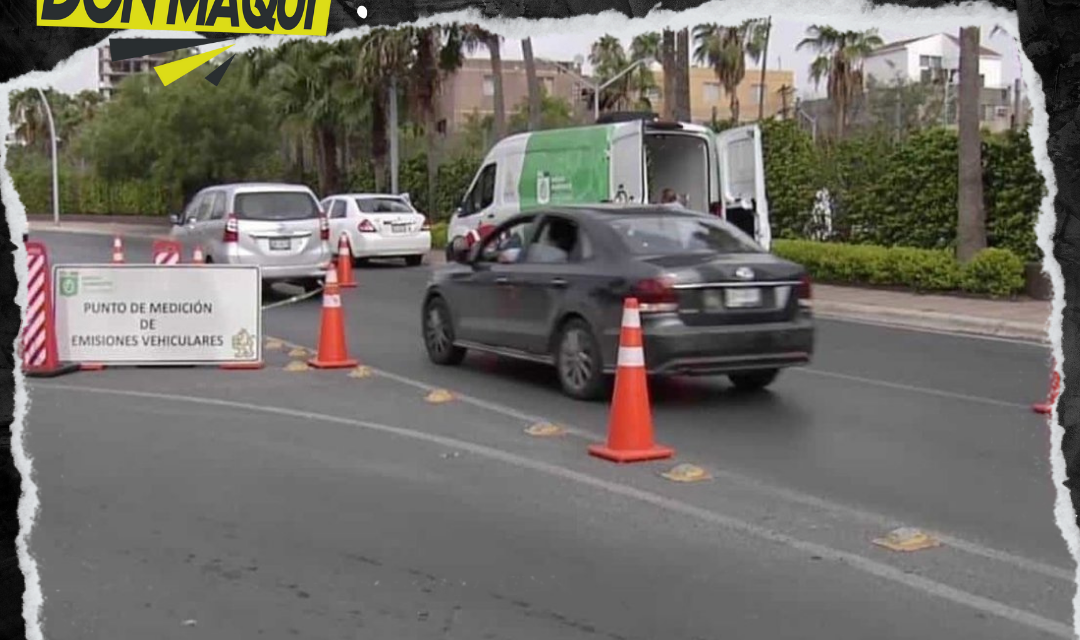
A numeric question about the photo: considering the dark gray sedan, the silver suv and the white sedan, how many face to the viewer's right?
0

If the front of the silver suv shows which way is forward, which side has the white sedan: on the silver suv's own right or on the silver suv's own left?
on the silver suv's own right

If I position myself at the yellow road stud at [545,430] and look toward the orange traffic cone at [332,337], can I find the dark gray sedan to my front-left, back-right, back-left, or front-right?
front-right

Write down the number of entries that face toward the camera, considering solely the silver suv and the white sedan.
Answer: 0

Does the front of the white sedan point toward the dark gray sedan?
no

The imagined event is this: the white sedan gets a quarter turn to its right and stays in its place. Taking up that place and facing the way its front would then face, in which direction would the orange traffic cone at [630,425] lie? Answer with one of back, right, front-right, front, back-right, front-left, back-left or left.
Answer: back-right

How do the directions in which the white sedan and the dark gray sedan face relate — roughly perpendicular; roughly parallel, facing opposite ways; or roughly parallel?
roughly parallel

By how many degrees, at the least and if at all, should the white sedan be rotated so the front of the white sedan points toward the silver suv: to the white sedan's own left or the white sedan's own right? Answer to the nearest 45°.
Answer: approximately 135° to the white sedan's own left

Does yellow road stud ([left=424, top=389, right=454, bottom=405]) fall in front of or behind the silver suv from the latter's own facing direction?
behind

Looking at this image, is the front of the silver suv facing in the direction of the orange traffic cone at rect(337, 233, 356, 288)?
no

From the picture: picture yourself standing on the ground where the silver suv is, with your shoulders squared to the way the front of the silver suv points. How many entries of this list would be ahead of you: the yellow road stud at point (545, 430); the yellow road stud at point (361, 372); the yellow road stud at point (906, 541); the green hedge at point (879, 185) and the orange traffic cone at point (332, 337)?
0

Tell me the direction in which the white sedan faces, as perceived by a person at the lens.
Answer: facing away from the viewer and to the left of the viewer

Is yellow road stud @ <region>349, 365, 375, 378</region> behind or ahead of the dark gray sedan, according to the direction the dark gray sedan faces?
ahead

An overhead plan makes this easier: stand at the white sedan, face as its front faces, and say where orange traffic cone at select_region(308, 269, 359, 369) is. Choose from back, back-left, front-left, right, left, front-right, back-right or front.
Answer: back-left

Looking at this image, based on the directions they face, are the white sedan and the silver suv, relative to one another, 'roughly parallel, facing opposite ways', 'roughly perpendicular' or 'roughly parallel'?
roughly parallel
